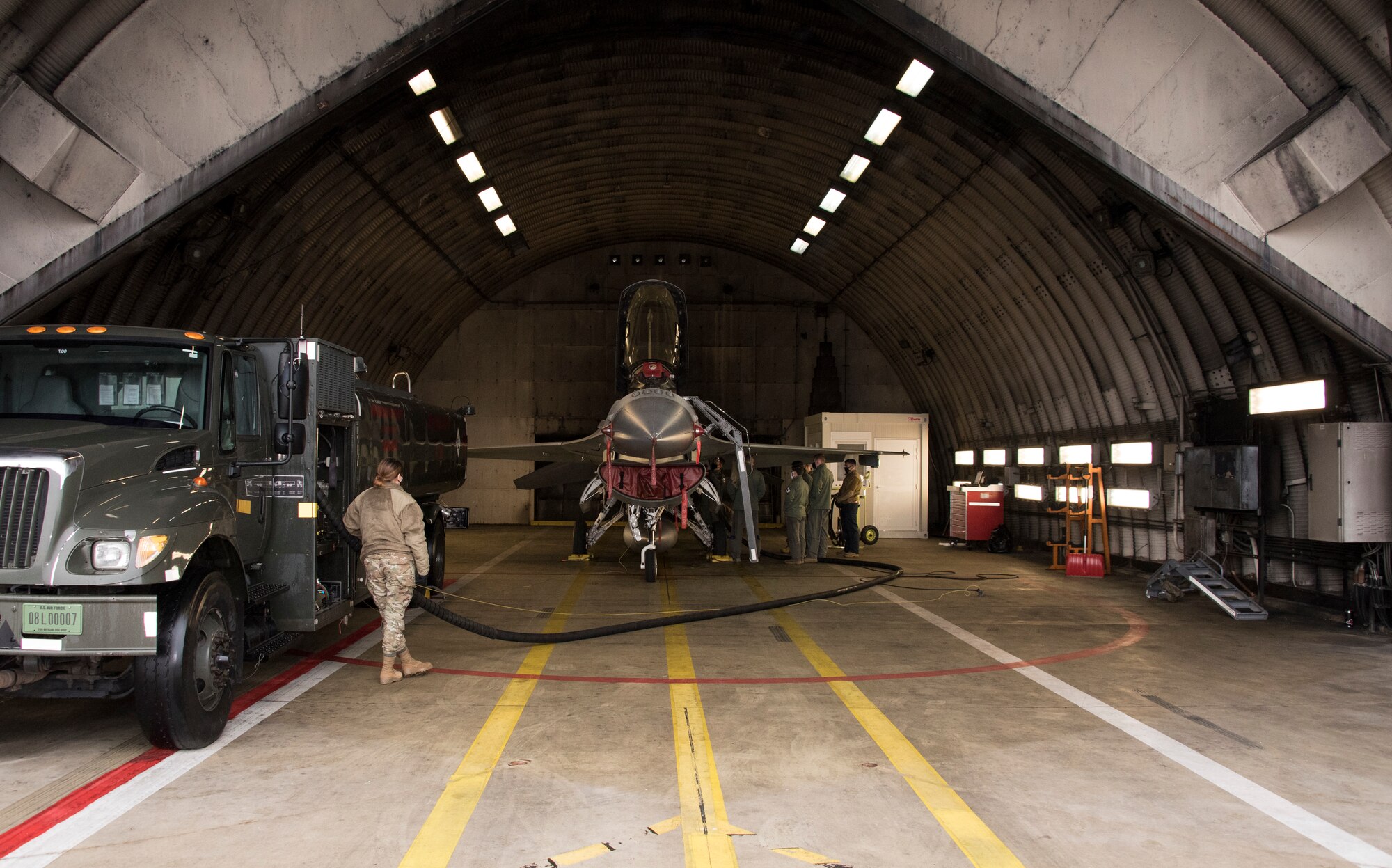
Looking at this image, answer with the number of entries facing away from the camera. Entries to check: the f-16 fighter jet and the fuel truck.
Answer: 0

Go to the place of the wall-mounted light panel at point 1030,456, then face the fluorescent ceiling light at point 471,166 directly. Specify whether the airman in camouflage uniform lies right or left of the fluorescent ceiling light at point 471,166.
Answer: left

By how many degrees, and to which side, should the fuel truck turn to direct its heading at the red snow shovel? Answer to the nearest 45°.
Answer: approximately 135° to its left

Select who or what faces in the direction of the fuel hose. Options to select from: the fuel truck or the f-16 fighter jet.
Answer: the f-16 fighter jet

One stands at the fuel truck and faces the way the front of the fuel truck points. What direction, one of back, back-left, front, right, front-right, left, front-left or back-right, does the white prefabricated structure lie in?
back

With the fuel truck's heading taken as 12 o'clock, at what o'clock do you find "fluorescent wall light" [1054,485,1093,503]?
The fluorescent wall light is roughly at 7 o'clock from the fuel truck.

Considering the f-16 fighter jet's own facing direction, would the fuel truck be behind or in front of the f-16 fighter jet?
in front

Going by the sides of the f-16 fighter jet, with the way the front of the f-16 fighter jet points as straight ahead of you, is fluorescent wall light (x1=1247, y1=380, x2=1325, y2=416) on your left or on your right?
on your left

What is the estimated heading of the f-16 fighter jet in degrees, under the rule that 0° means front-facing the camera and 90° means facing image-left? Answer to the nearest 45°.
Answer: approximately 0°

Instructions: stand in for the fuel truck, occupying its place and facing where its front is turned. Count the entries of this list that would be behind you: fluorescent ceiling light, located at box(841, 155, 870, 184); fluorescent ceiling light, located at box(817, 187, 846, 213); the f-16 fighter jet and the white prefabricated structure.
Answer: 4

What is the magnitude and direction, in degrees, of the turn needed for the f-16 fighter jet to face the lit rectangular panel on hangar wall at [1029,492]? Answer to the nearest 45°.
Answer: approximately 135° to its left

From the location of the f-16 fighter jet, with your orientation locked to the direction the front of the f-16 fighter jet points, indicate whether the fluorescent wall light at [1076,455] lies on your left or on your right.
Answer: on your left
